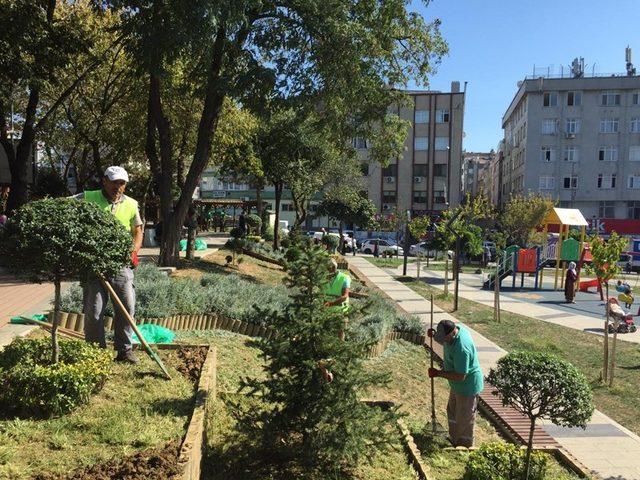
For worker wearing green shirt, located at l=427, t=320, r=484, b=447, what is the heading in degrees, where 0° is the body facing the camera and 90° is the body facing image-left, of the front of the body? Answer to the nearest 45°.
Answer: approximately 90°

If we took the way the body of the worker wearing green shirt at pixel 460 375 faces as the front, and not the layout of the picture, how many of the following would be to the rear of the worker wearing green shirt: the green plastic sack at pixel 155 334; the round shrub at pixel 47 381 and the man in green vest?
0

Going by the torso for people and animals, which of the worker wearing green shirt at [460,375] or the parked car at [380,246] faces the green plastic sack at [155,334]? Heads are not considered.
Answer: the worker wearing green shirt

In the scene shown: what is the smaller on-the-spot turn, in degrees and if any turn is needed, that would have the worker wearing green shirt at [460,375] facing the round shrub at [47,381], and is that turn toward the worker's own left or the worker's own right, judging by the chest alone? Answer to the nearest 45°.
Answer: approximately 45° to the worker's own left

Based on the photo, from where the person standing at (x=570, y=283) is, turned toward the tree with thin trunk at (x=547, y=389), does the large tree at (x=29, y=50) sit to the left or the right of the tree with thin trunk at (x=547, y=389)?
right

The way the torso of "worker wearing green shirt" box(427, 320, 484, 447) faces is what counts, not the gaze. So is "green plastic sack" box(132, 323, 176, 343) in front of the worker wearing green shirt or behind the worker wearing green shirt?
in front

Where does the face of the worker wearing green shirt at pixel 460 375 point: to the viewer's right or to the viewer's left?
to the viewer's left

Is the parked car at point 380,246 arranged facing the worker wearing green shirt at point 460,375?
no

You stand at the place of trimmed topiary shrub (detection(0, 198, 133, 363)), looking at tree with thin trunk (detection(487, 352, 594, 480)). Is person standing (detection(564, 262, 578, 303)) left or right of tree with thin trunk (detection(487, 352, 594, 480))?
left
